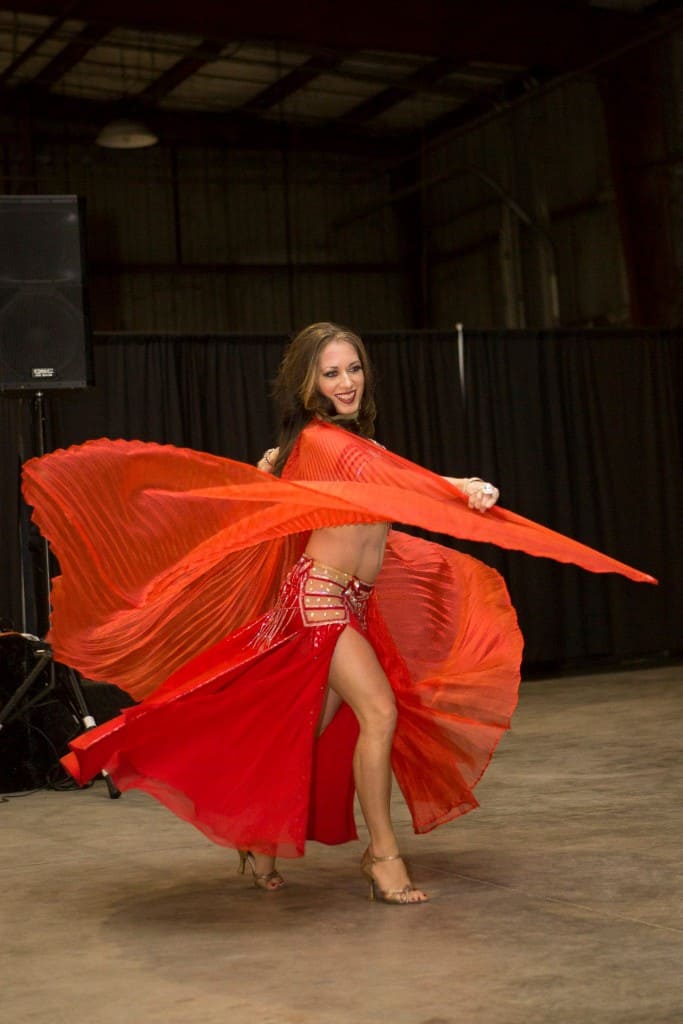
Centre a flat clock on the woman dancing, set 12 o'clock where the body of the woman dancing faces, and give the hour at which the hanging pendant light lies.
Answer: The hanging pendant light is roughly at 7 o'clock from the woman dancing.

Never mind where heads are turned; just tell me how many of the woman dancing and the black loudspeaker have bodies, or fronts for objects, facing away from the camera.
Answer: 0

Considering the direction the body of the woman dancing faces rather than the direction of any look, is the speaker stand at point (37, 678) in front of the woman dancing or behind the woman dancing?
behind

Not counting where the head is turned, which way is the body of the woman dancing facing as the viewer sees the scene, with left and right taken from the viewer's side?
facing the viewer and to the right of the viewer

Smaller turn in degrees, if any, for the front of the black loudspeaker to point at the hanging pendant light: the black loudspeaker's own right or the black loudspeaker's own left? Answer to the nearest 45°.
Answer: approximately 180°

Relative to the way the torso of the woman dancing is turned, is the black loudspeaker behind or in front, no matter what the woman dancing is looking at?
behind
